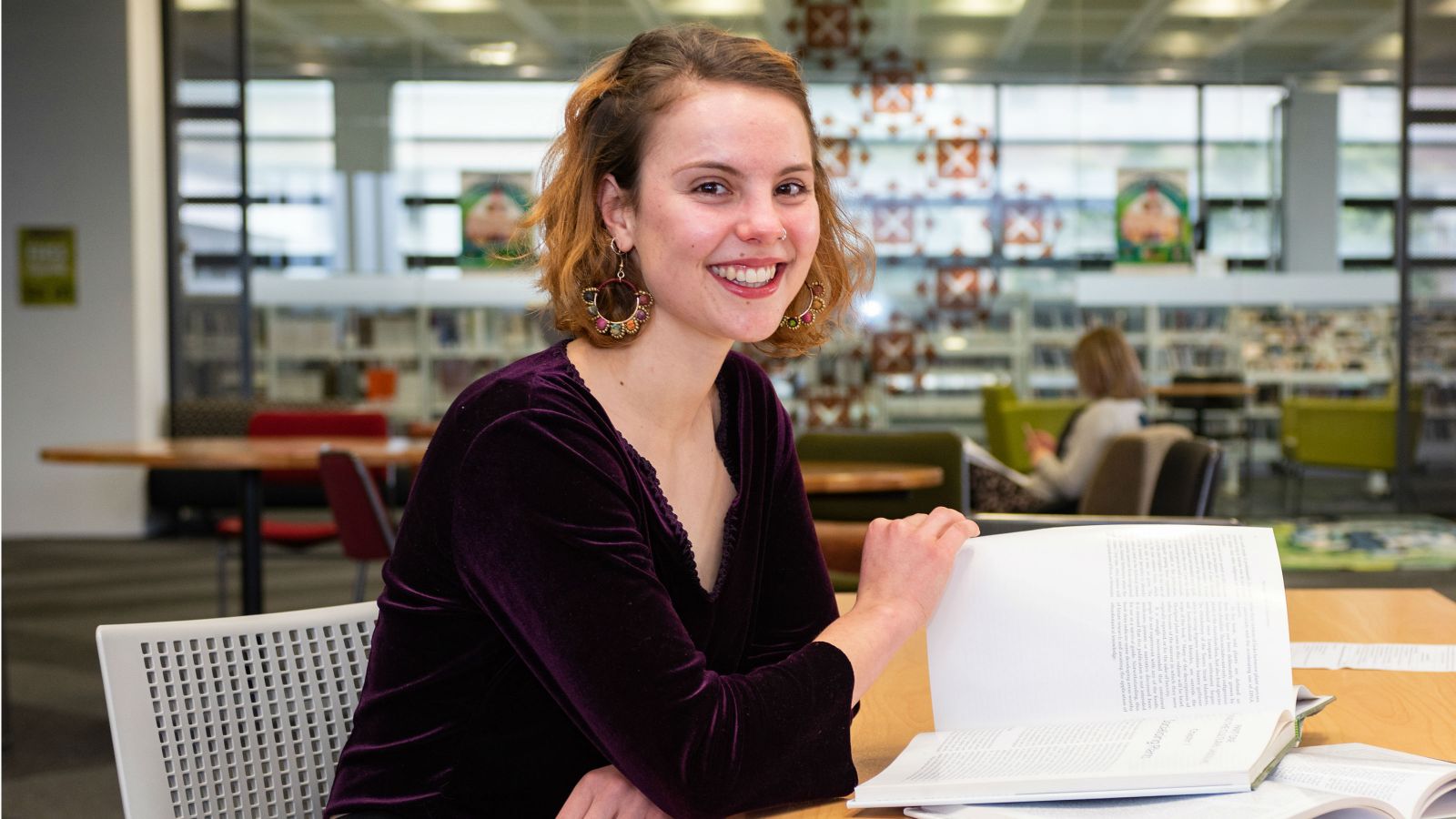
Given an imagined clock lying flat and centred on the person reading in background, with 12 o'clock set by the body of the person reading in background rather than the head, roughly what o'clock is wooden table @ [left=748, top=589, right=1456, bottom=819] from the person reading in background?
The wooden table is roughly at 9 o'clock from the person reading in background.

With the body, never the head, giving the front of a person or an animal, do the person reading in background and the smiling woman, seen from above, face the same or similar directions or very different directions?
very different directions

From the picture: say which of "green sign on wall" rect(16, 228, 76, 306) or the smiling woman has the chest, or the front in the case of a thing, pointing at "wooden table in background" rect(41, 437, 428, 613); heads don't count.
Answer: the green sign on wall

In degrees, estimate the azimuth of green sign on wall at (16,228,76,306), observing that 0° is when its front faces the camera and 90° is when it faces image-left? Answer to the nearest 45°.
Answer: approximately 0°

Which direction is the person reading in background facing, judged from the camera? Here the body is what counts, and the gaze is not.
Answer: to the viewer's left

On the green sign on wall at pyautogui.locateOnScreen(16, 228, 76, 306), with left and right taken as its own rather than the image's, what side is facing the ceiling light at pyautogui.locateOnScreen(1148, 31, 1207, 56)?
left

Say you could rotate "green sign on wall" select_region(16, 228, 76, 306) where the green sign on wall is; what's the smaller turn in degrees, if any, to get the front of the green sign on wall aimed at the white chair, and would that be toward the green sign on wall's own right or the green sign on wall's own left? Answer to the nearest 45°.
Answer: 0° — it already faces it
